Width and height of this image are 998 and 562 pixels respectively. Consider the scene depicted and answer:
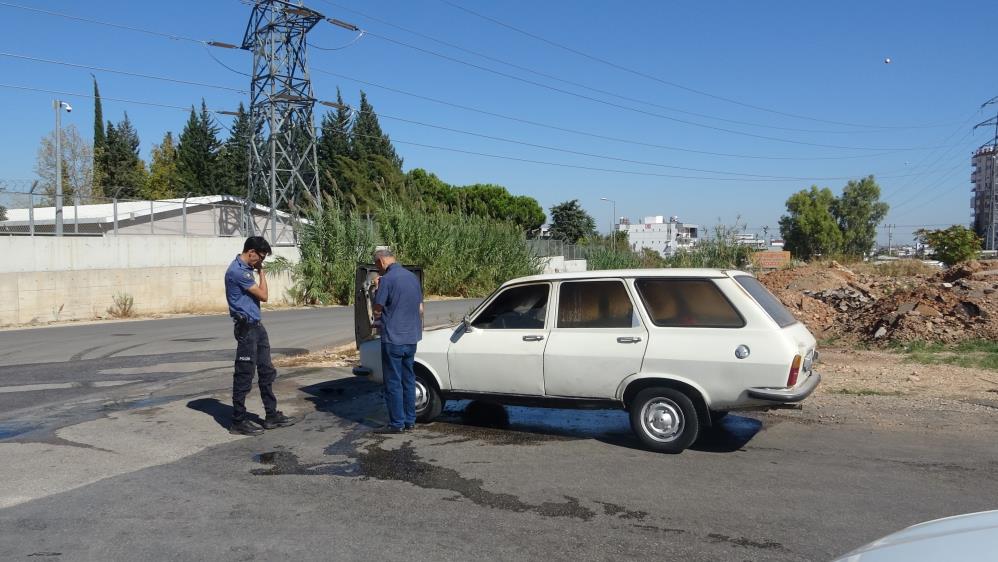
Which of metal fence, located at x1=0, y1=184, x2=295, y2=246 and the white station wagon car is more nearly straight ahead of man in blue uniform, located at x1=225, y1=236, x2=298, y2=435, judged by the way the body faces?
the white station wagon car

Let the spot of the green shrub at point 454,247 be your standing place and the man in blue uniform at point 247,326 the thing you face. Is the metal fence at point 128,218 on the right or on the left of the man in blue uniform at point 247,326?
right

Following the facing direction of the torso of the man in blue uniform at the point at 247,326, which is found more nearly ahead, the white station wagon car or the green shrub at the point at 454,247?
the white station wagon car

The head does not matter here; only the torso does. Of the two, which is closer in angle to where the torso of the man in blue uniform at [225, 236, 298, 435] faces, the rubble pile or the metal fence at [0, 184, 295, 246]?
the rubble pile

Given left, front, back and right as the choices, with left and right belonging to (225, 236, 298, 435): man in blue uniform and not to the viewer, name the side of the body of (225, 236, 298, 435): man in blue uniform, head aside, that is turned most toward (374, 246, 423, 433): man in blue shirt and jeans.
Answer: front

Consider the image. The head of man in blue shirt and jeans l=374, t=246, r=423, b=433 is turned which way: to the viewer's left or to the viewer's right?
to the viewer's left

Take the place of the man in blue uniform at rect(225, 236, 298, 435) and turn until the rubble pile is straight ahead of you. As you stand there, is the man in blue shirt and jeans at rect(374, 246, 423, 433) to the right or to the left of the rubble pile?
right

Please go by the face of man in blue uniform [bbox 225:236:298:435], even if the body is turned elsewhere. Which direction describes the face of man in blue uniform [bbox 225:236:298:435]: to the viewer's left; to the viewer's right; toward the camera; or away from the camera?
to the viewer's right

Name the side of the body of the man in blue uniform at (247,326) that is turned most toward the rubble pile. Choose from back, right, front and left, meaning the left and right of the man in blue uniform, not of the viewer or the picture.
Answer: front

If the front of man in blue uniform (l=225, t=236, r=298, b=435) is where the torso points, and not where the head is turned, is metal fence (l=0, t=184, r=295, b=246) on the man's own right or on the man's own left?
on the man's own left

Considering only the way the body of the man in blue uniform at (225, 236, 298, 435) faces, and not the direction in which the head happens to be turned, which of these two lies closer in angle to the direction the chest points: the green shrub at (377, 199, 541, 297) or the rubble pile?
the rubble pile

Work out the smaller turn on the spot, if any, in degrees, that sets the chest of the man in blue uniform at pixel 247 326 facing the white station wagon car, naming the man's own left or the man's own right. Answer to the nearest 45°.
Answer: approximately 45° to the man's own right

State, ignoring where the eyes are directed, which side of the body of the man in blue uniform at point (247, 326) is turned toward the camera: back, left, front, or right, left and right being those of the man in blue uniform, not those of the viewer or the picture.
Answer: right
